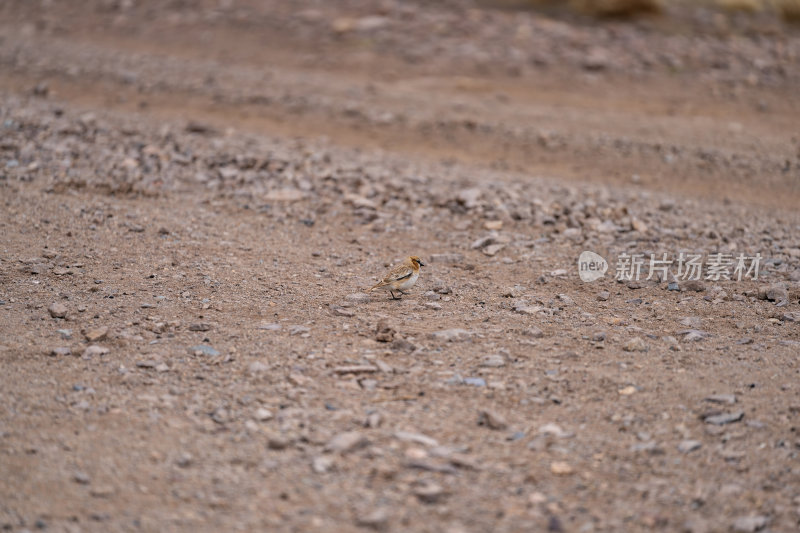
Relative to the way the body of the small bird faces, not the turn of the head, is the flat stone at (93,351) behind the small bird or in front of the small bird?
behind

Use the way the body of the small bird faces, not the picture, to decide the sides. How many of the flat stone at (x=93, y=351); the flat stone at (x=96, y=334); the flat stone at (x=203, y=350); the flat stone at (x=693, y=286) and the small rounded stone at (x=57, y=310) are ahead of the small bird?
1

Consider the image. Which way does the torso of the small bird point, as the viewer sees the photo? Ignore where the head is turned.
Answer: to the viewer's right

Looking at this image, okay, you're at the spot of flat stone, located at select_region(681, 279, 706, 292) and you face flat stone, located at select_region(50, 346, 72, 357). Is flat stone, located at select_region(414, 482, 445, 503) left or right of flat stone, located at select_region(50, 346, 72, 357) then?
left

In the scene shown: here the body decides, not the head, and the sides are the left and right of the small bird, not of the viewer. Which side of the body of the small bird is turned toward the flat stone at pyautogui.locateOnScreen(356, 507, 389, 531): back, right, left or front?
right

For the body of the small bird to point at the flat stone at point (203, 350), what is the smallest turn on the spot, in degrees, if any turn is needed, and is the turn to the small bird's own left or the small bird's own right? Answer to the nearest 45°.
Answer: approximately 135° to the small bird's own right

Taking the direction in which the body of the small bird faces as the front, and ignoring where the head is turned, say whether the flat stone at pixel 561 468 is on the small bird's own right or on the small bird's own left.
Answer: on the small bird's own right

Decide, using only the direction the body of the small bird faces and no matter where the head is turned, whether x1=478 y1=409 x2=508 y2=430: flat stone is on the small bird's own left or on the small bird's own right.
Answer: on the small bird's own right

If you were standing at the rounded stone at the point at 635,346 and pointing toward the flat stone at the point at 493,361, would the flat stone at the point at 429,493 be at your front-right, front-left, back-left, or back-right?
front-left

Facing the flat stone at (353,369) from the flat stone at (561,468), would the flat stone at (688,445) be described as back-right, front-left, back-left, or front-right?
back-right

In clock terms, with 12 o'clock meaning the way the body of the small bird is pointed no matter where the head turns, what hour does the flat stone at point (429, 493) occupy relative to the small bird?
The flat stone is roughly at 3 o'clock from the small bird.

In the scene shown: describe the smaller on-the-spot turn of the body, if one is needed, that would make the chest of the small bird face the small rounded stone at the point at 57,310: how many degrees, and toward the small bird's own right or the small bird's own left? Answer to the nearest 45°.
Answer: approximately 180°

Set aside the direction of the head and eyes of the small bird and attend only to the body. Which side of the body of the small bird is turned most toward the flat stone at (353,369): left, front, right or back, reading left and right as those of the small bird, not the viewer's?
right

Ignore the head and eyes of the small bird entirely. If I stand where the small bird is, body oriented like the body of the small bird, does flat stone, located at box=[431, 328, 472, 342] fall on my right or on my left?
on my right
